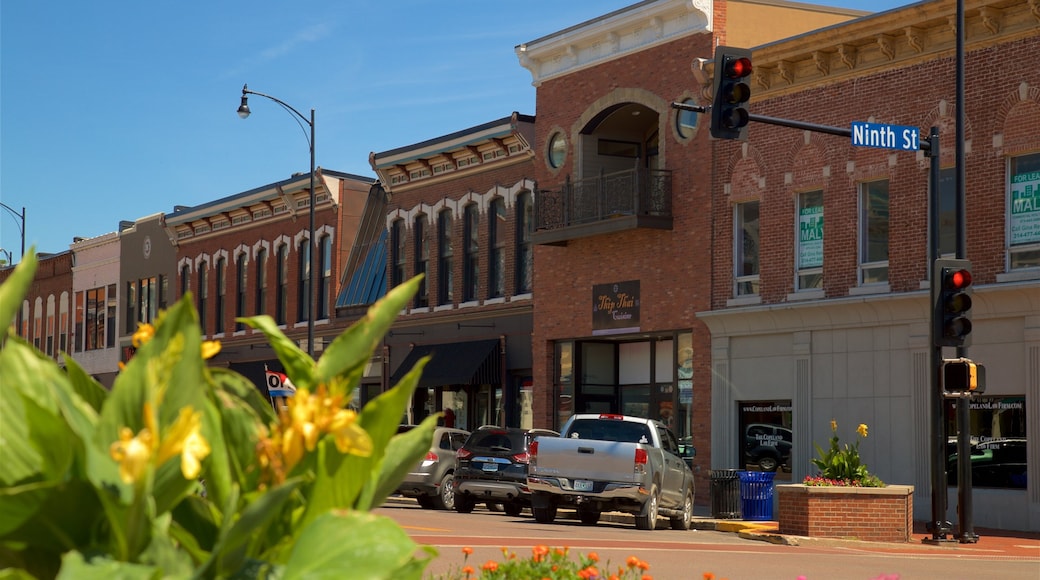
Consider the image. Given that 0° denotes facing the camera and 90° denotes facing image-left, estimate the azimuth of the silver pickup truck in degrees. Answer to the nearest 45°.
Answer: approximately 225°

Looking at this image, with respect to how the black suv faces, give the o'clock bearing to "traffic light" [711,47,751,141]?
The traffic light is roughly at 4 o'clock from the black suv.

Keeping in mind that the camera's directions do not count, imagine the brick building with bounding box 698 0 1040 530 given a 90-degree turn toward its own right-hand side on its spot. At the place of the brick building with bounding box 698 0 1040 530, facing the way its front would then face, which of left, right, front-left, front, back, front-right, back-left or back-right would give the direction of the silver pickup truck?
left

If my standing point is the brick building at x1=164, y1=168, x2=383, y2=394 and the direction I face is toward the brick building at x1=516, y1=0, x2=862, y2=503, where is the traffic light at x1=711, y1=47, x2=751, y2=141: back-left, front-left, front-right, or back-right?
front-right

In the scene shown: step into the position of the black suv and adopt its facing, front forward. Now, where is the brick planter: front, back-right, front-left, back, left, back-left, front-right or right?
right

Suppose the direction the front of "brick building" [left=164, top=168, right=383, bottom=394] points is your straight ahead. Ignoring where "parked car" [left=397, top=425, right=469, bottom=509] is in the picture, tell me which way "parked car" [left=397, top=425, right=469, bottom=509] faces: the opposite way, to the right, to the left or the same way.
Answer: the opposite way

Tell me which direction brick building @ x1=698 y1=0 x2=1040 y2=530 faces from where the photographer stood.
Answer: facing the viewer and to the left of the viewer

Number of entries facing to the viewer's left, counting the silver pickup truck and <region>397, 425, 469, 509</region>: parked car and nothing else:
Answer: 0

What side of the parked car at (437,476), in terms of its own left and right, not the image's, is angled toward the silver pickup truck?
right

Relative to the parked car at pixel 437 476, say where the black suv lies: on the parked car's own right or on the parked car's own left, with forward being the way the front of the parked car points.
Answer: on the parked car's own right

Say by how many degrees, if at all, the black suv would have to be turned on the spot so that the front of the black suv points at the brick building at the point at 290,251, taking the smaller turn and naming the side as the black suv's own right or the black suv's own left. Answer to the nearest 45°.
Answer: approximately 45° to the black suv's own left

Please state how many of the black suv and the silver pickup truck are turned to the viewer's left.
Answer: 0

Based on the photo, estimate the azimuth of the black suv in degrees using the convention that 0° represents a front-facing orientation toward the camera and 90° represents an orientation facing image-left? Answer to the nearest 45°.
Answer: approximately 225°

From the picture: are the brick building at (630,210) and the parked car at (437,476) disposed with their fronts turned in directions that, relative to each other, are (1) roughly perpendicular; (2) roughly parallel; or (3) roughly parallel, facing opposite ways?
roughly parallel, facing opposite ways

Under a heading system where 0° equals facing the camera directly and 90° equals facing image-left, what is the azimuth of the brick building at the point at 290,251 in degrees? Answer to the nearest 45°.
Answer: approximately 45°

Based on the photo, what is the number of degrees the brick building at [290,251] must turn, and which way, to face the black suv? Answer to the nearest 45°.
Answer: approximately 45° to its left

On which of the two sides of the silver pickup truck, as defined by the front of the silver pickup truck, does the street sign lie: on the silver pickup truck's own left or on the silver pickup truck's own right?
on the silver pickup truck's own right
